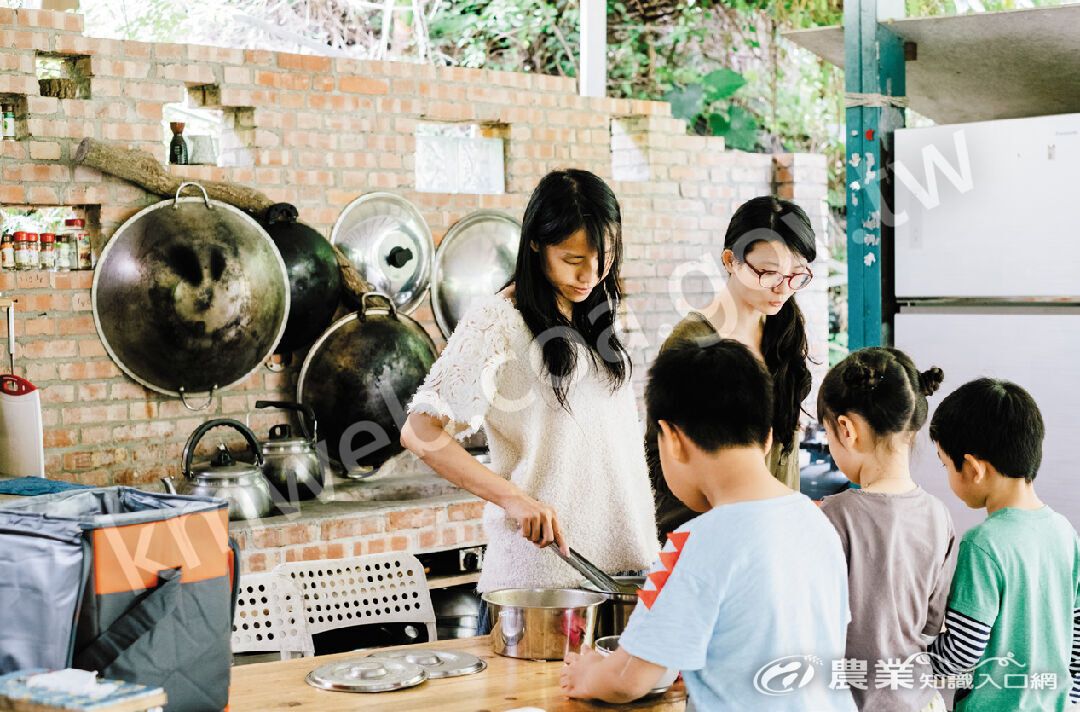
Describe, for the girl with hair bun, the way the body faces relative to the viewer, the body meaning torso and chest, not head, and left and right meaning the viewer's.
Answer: facing away from the viewer and to the left of the viewer

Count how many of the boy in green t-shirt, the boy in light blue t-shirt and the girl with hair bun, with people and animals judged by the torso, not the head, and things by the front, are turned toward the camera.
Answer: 0

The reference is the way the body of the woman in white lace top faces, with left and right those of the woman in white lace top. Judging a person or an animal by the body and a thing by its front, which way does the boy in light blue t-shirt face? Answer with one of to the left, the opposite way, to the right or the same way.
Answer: the opposite way

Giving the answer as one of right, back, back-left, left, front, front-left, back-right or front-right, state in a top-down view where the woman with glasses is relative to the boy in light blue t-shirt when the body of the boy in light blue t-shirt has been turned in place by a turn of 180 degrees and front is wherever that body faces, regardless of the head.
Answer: back-left

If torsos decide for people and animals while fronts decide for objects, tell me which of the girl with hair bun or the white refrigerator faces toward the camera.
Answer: the white refrigerator

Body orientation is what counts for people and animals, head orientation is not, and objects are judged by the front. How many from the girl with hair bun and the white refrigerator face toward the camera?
1

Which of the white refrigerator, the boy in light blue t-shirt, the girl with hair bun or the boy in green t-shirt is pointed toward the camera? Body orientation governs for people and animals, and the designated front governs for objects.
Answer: the white refrigerator

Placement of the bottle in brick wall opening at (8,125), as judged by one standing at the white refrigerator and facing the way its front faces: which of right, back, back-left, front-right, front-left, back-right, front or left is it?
right

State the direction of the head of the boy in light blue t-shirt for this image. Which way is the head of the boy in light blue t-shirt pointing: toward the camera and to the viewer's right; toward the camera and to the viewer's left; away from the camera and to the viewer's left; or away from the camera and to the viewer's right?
away from the camera and to the viewer's left

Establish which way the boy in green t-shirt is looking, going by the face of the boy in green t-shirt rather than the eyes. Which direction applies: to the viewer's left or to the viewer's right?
to the viewer's left

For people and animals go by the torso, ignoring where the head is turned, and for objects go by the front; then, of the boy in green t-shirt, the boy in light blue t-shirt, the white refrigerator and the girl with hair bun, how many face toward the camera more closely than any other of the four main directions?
1

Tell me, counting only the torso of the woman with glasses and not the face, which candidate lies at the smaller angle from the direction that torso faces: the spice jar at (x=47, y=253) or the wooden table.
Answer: the wooden table

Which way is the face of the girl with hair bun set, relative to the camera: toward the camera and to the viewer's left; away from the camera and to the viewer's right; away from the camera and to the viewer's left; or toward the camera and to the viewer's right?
away from the camera and to the viewer's left

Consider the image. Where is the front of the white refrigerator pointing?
toward the camera

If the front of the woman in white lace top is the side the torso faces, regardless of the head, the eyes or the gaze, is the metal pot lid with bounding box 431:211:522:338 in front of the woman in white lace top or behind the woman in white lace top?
behind
